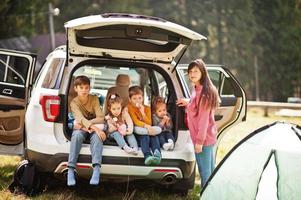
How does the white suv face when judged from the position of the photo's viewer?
facing away from the viewer

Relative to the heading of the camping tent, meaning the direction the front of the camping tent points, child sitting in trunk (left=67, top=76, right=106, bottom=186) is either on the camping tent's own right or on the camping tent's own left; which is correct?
on the camping tent's own right

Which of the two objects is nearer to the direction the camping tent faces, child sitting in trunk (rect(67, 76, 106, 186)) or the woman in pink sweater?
the child sitting in trunk

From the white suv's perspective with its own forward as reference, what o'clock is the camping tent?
The camping tent is roughly at 4 o'clock from the white suv.

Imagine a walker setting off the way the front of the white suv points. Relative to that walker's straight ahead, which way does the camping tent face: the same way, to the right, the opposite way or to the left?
the opposite way

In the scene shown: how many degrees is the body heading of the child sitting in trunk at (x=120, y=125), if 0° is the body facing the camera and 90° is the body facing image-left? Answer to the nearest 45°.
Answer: approximately 315°

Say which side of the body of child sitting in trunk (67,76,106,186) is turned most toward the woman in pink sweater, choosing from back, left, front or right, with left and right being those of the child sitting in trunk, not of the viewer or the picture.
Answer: left
